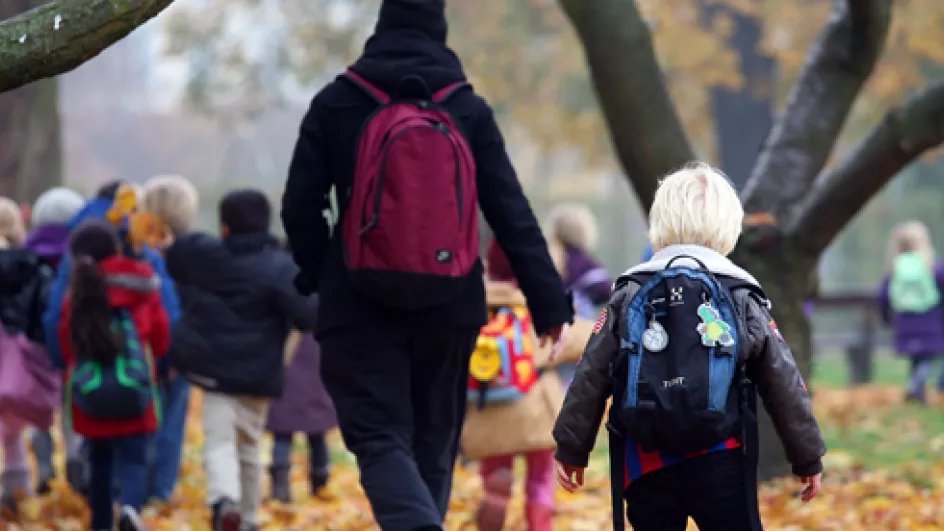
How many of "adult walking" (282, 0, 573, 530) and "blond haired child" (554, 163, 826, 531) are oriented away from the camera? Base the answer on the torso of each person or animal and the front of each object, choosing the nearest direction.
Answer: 2

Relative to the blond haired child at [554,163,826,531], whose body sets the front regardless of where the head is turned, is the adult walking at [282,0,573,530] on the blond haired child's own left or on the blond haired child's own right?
on the blond haired child's own left

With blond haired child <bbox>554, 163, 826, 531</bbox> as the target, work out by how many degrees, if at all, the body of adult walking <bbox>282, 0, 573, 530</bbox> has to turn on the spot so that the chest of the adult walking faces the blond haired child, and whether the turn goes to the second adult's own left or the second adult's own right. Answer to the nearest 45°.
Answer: approximately 135° to the second adult's own right

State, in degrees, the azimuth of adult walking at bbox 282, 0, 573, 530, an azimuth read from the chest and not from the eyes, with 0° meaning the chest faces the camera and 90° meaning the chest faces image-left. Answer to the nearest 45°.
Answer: approximately 180°

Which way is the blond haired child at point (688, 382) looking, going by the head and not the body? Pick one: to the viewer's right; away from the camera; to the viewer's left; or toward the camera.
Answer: away from the camera

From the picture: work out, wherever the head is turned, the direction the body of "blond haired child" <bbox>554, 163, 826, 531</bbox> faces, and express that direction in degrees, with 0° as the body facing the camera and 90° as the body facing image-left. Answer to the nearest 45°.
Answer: approximately 180°
